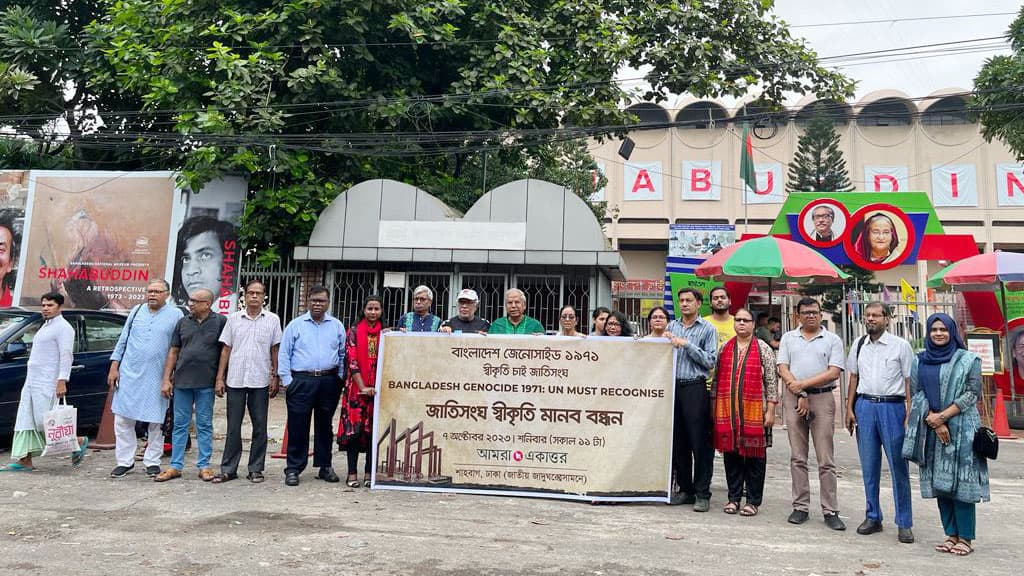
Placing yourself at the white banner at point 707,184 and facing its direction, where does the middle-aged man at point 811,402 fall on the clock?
The middle-aged man is roughly at 12 o'clock from the white banner.

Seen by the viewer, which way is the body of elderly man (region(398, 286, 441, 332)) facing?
toward the camera

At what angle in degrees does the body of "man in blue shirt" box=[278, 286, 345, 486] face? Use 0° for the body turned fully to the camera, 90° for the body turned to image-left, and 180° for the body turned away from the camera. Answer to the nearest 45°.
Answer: approximately 0°

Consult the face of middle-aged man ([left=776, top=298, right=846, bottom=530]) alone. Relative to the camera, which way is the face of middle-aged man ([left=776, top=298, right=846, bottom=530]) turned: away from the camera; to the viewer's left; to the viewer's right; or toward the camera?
toward the camera

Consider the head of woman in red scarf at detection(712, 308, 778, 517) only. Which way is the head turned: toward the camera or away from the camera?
toward the camera

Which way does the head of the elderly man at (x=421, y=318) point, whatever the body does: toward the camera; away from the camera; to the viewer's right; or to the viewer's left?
toward the camera

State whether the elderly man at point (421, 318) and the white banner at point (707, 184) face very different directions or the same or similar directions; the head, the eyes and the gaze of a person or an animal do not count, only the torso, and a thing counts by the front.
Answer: same or similar directions

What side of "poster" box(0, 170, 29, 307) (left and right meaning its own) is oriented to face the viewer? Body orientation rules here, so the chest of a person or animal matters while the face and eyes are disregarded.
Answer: front

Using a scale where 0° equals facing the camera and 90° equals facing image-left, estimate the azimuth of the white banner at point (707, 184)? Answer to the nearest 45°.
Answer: approximately 0°

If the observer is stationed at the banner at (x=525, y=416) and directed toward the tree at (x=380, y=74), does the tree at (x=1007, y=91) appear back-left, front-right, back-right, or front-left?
front-right

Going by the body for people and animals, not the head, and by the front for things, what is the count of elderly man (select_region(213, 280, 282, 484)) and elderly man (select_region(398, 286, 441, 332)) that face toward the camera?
2

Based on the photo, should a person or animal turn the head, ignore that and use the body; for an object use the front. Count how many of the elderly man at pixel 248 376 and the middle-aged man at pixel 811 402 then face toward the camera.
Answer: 2

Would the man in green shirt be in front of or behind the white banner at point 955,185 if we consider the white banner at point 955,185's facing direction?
in front

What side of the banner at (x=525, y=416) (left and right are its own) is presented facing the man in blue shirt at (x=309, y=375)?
right

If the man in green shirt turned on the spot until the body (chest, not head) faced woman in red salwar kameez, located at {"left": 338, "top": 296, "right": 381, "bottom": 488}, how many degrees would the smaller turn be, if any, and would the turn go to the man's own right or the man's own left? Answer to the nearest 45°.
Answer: approximately 90° to the man's own right

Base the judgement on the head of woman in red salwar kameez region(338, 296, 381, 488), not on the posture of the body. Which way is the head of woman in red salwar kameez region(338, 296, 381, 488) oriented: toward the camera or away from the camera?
toward the camera
